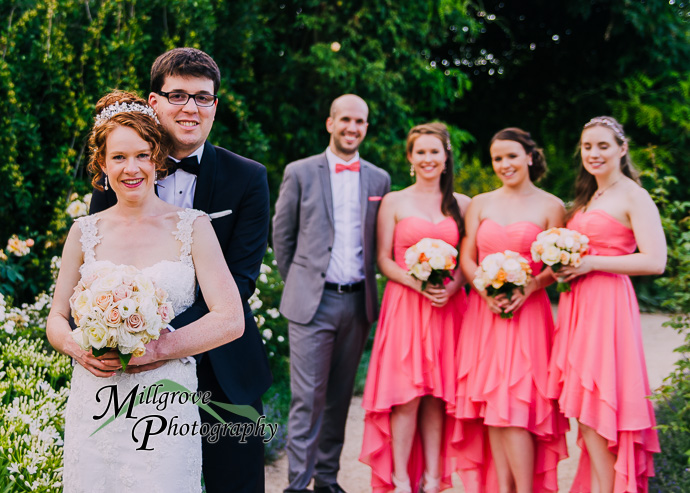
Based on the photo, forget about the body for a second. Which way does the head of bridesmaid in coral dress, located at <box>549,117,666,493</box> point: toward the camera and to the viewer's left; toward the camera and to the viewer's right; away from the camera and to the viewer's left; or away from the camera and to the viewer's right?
toward the camera and to the viewer's left

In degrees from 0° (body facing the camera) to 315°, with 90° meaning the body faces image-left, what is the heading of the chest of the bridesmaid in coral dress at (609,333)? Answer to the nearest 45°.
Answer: approximately 45°

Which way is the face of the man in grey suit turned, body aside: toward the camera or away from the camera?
toward the camera

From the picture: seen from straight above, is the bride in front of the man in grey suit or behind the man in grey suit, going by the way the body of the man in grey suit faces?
in front

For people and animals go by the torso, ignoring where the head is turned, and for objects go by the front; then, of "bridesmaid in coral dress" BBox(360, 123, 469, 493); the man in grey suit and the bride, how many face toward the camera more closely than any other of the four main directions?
3

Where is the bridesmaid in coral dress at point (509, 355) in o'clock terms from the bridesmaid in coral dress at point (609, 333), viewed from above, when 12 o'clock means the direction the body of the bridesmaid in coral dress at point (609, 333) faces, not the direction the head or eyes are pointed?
the bridesmaid in coral dress at point (509, 355) is roughly at 2 o'clock from the bridesmaid in coral dress at point (609, 333).

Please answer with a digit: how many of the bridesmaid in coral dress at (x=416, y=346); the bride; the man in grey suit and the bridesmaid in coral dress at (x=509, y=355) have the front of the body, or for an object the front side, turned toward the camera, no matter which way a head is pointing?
4

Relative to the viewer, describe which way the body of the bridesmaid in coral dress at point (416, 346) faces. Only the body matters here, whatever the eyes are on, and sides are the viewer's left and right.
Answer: facing the viewer

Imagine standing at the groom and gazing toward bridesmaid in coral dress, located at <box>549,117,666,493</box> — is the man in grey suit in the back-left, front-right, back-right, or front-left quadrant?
front-left

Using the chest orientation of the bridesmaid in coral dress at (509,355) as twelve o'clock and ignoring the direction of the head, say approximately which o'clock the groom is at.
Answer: The groom is roughly at 1 o'clock from the bridesmaid in coral dress.

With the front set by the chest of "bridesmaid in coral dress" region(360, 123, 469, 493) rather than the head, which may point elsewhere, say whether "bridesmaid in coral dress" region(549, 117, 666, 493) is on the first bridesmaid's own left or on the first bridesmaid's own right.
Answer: on the first bridesmaid's own left

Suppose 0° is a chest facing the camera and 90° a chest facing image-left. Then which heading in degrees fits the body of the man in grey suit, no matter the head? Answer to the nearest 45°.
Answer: approximately 0°

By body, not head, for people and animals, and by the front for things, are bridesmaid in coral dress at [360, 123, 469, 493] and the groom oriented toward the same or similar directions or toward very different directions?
same or similar directions
